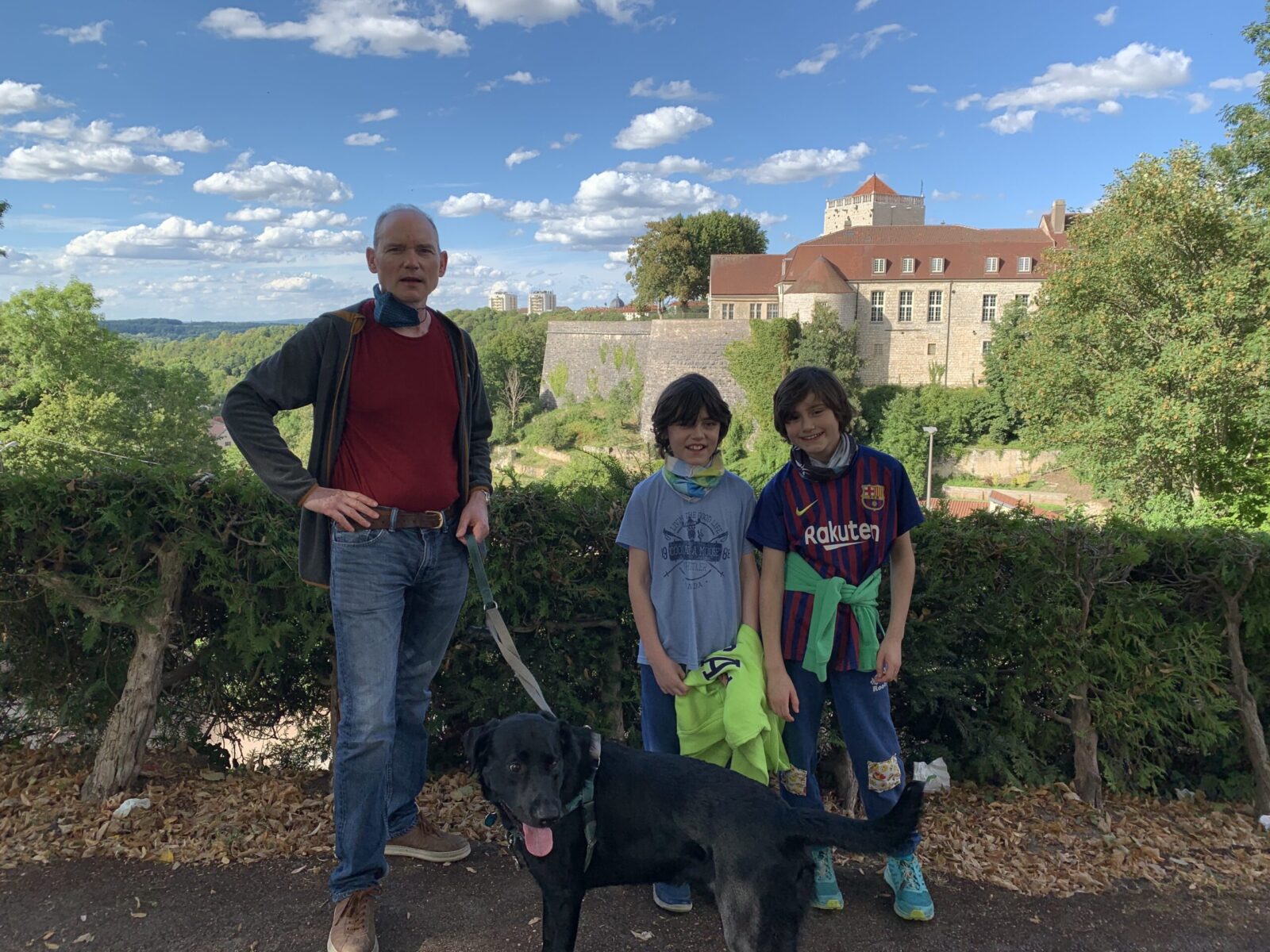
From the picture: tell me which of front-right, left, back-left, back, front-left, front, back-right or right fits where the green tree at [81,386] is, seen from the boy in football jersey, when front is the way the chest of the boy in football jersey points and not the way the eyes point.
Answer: back-right

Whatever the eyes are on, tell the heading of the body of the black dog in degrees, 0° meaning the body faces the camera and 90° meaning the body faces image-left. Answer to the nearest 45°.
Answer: approximately 90°

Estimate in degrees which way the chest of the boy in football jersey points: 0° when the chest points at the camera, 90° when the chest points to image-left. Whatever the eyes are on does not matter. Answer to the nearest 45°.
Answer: approximately 0°

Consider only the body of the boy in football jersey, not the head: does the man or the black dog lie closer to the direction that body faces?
the black dog

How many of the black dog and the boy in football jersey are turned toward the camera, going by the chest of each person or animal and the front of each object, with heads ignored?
1

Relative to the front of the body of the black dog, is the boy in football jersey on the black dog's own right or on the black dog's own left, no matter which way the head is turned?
on the black dog's own right

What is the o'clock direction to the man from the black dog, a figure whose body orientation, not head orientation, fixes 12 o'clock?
The man is roughly at 1 o'clock from the black dog.

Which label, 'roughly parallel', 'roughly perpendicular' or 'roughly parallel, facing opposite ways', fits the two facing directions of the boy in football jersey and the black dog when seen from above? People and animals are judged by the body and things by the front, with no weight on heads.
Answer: roughly perpendicular
